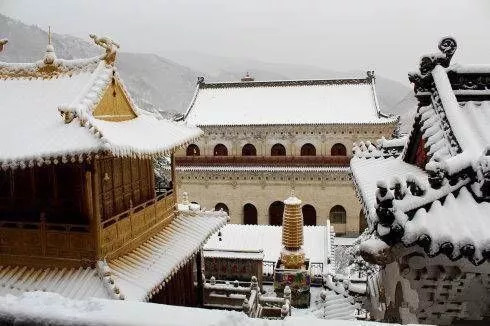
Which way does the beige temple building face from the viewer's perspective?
toward the camera

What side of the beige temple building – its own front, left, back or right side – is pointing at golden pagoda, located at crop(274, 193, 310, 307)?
front
